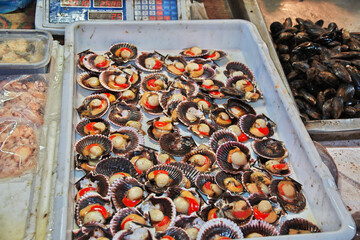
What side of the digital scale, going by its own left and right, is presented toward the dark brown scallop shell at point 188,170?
front

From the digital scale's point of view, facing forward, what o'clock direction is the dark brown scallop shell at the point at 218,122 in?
The dark brown scallop shell is roughly at 11 o'clock from the digital scale.

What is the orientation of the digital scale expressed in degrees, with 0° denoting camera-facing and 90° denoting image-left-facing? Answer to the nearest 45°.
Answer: approximately 0°

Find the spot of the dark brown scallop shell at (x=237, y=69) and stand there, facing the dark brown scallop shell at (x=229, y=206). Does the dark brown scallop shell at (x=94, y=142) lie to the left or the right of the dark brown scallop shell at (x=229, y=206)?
right

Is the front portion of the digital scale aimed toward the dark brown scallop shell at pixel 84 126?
yes

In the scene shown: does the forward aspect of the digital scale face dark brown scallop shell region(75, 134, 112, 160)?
yes

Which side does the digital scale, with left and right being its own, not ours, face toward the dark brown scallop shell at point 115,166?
front

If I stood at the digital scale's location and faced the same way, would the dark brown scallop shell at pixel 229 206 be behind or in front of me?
in front

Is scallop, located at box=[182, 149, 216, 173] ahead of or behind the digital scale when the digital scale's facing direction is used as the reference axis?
ahead

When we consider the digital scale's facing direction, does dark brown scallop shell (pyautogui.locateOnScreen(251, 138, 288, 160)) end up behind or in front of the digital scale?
in front
